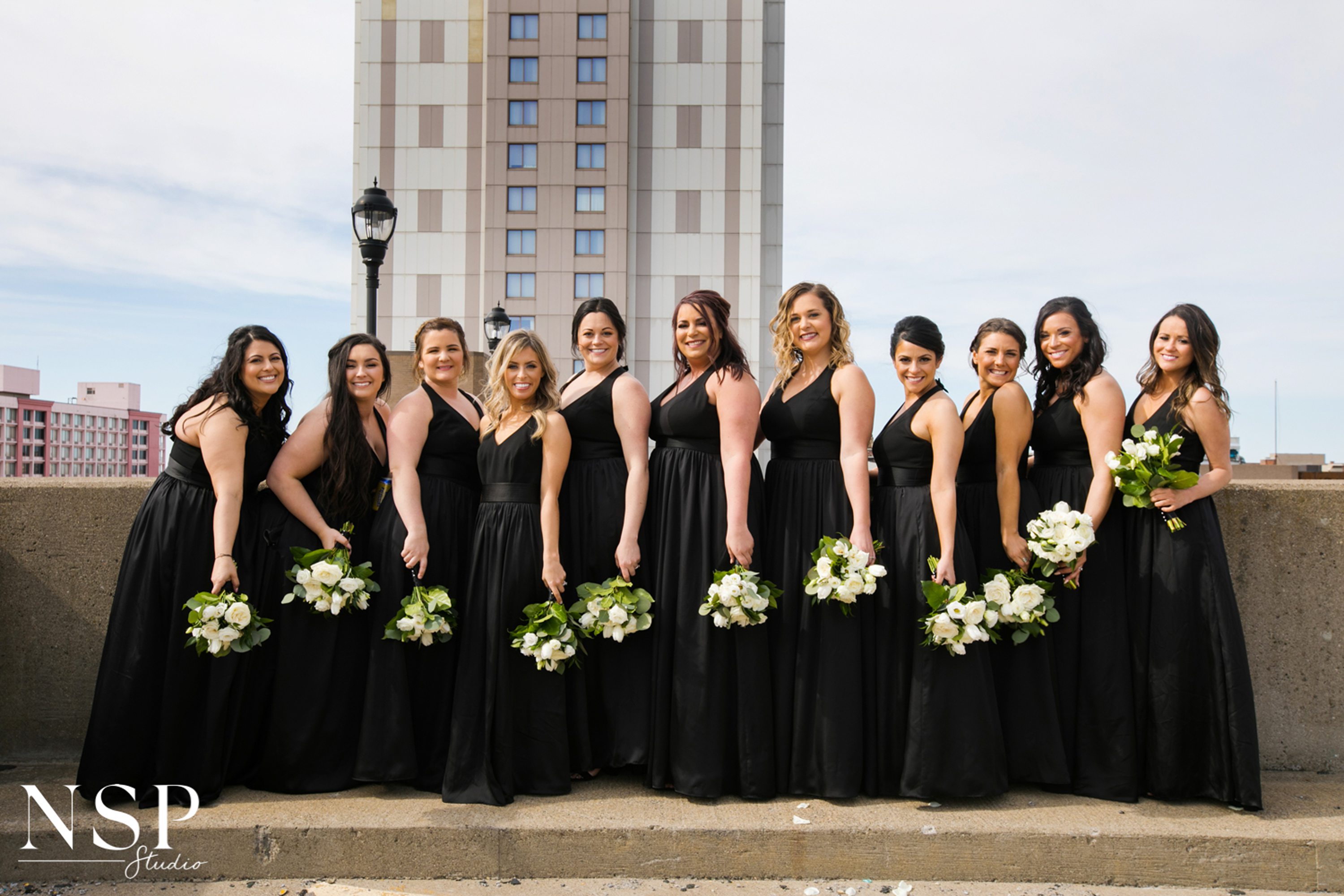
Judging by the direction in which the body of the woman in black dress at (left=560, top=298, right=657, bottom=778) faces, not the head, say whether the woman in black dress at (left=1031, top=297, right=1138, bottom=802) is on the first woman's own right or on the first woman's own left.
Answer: on the first woman's own left

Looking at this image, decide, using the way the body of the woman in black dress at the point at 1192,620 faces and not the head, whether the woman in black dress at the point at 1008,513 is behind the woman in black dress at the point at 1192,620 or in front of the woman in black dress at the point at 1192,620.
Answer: in front

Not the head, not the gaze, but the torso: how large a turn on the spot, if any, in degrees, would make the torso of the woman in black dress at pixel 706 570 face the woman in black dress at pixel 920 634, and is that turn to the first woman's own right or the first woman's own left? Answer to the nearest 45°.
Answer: approximately 135° to the first woman's own left

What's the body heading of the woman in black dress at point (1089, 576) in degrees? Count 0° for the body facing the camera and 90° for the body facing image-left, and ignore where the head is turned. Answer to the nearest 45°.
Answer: approximately 45°

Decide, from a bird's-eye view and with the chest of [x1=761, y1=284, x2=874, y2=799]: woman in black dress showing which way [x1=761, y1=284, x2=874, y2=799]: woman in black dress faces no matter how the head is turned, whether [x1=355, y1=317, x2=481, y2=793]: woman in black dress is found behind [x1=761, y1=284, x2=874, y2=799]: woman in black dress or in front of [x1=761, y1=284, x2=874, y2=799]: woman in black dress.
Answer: in front
